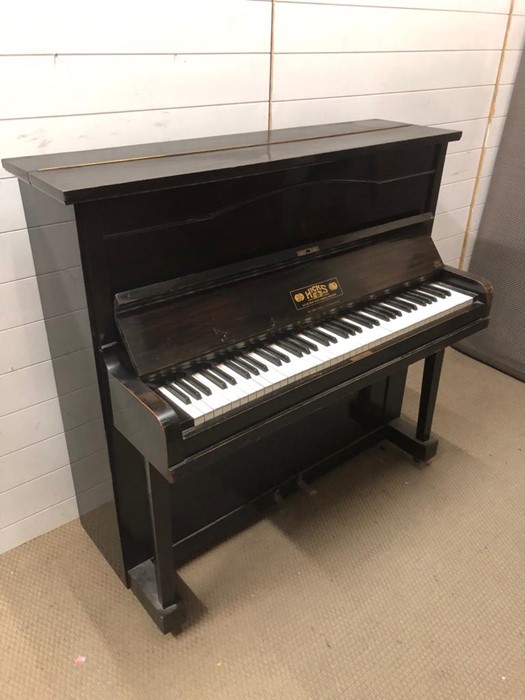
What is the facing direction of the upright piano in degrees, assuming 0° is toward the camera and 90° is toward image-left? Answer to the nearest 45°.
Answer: approximately 315°
